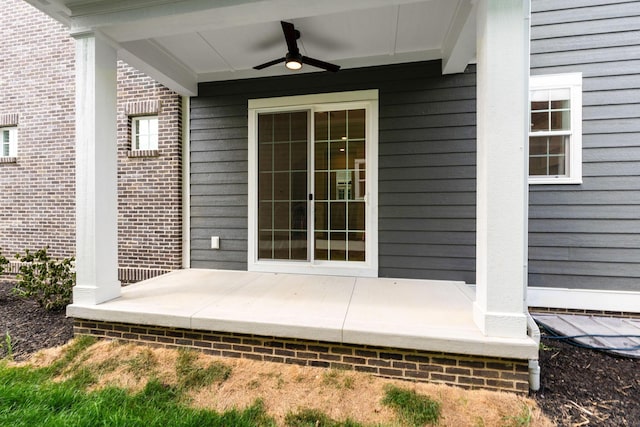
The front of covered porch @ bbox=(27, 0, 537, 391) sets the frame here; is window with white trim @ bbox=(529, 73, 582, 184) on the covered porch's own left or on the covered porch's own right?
on the covered porch's own left

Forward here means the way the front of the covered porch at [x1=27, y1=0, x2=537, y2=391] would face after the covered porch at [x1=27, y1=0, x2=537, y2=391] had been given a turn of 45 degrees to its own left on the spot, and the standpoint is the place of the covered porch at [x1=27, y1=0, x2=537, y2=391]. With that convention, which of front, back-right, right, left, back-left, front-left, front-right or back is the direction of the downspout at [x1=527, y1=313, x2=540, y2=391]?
front

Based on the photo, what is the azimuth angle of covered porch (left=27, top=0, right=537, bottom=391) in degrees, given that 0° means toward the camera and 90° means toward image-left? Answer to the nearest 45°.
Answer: approximately 0°

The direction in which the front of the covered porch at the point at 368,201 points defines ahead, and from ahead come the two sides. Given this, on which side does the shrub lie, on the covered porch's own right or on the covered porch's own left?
on the covered porch's own right
